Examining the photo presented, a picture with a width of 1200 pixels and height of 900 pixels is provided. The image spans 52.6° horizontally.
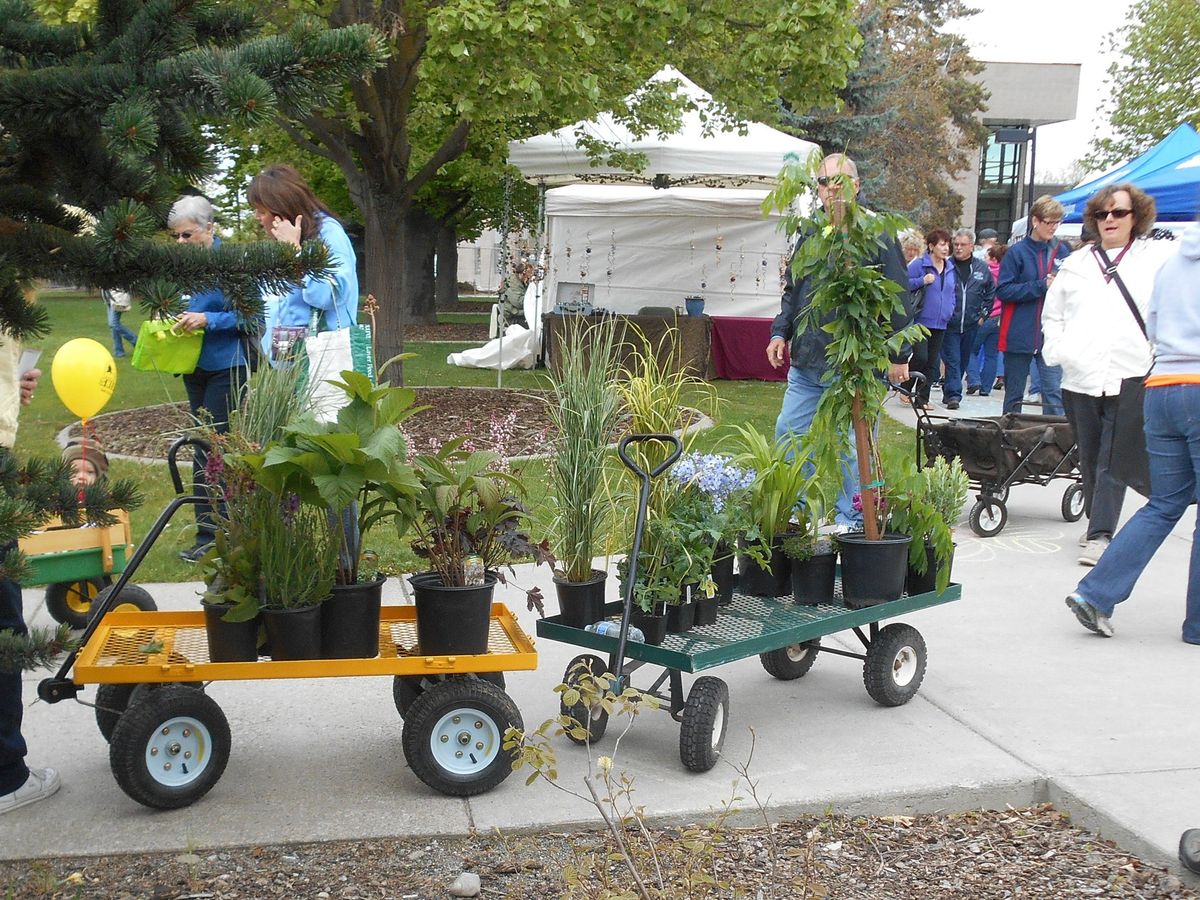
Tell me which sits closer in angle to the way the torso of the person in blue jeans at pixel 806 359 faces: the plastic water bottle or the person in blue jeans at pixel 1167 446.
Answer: the plastic water bottle

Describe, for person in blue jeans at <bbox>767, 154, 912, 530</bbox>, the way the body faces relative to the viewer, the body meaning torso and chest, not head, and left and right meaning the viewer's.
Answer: facing the viewer and to the left of the viewer

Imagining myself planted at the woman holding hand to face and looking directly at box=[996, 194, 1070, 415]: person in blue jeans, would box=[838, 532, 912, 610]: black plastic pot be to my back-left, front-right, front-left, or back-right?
front-right

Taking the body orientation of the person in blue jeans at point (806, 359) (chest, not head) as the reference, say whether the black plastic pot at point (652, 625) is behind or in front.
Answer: in front

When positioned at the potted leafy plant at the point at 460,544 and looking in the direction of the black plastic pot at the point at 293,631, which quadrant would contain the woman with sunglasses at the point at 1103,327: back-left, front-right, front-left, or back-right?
back-right

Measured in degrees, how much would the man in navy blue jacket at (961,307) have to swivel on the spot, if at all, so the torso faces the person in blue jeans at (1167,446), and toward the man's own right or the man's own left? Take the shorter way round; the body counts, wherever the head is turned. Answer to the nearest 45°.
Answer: approximately 45° to the man's own left

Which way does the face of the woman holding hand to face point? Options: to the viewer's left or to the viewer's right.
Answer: to the viewer's left

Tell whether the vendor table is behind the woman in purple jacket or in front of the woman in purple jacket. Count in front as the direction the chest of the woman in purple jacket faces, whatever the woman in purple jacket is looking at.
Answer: behind

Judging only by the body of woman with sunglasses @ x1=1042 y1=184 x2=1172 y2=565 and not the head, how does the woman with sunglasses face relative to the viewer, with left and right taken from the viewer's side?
facing the viewer

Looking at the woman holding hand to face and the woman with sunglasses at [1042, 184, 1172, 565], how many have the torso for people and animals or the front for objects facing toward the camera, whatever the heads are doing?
1

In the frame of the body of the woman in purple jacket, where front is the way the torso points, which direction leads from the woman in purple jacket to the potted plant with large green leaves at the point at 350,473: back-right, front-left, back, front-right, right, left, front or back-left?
front-right

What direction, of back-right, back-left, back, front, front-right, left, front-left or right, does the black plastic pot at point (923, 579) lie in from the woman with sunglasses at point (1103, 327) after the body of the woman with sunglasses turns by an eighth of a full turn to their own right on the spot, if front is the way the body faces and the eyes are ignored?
front-left
